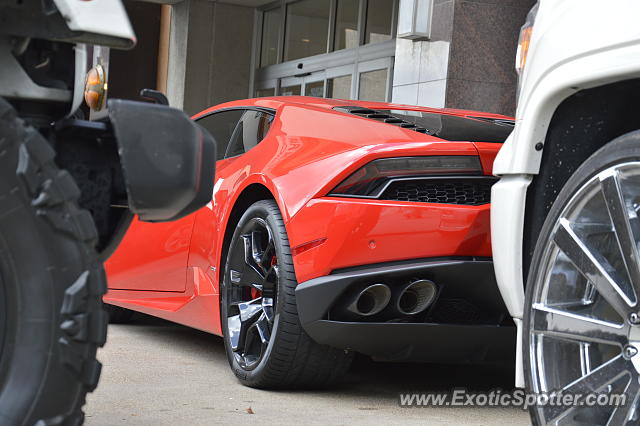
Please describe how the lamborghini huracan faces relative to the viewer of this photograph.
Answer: facing away from the viewer and to the left of the viewer
